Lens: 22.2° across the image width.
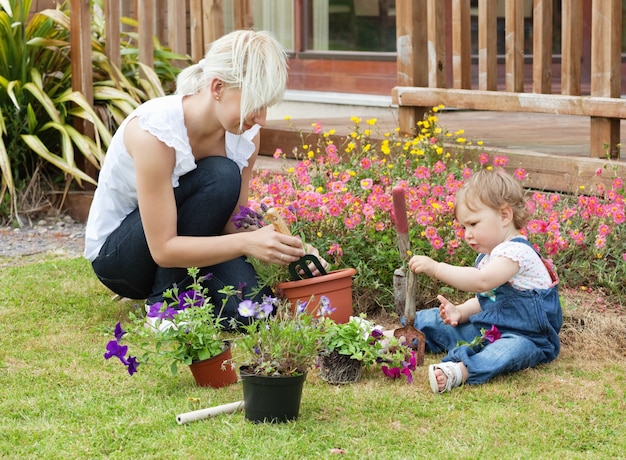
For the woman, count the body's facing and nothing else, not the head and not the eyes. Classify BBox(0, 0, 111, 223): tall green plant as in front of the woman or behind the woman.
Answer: behind

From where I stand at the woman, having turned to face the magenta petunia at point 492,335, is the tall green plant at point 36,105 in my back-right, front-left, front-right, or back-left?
back-left

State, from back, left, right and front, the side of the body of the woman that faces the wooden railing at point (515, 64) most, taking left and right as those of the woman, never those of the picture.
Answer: left

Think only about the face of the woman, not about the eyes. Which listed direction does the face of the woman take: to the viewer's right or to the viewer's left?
to the viewer's right

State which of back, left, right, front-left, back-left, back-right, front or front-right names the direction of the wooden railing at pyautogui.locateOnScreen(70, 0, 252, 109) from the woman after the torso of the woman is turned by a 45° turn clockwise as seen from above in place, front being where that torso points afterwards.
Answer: back

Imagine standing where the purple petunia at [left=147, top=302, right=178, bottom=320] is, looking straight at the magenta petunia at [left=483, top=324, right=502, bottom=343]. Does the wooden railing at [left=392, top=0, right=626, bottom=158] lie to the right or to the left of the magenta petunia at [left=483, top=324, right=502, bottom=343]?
left

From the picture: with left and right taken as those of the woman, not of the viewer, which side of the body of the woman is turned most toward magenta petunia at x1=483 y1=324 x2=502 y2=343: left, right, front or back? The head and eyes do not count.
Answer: front

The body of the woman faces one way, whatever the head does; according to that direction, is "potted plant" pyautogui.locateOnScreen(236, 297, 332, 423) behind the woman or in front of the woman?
in front

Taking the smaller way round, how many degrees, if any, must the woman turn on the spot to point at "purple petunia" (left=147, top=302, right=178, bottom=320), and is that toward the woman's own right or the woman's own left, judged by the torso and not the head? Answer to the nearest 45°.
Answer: approximately 45° to the woman's own right
